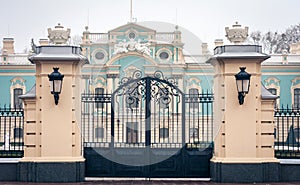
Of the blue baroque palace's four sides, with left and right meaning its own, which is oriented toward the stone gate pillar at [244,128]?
front

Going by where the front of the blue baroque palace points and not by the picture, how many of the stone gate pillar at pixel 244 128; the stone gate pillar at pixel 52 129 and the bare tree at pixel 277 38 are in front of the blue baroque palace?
2

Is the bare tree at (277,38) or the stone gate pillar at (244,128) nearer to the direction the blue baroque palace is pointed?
the stone gate pillar

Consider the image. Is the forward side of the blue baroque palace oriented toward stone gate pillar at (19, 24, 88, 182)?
yes

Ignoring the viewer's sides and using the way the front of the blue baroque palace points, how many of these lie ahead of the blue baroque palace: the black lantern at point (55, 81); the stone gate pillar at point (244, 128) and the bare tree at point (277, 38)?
2

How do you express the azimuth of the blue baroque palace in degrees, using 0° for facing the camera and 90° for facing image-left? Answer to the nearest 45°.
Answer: approximately 0°

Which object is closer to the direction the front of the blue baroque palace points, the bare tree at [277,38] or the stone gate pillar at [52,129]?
the stone gate pillar

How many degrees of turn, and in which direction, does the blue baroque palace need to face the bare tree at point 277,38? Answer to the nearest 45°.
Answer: approximately 135° to its left
